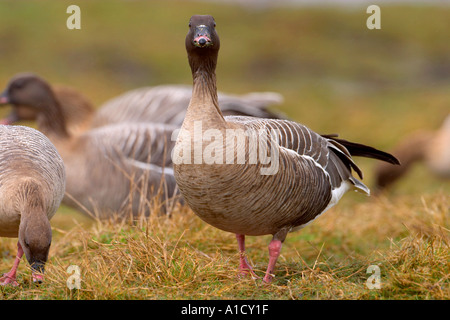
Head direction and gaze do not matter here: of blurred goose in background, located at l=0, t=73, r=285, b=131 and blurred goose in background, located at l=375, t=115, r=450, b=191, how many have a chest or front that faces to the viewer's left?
2

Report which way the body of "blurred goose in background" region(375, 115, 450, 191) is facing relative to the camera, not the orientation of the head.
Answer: to the viewer's left

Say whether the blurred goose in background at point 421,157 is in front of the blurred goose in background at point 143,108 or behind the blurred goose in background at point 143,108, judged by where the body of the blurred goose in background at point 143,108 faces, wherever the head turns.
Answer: behind

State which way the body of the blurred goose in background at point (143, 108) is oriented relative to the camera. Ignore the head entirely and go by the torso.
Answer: to the viewer's left

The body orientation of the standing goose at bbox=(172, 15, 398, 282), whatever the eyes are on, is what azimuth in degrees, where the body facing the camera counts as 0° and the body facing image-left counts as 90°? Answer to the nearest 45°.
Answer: approximately 45°

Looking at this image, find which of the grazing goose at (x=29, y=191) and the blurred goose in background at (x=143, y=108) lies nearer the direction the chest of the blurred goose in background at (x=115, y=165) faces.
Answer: the grazing goose

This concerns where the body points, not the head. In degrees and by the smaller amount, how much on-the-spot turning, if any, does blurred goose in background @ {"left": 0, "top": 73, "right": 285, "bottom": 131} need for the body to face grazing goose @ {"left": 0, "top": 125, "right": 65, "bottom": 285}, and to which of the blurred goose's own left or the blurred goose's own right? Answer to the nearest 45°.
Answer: approximately 90° to the blurred goose's own left

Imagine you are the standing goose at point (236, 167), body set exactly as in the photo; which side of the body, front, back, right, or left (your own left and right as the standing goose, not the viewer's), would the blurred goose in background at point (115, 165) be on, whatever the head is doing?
right

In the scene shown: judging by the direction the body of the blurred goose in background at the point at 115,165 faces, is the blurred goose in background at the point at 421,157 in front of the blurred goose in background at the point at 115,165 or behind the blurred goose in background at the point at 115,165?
behind

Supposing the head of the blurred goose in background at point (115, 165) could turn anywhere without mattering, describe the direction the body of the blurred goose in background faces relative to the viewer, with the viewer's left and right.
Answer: facing to the left of the viewer
